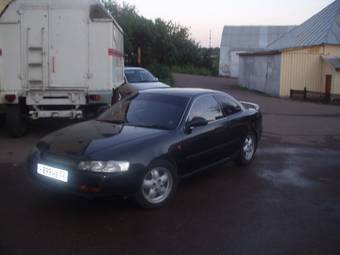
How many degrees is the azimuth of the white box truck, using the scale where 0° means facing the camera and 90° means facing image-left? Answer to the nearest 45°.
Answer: approximately 180°
